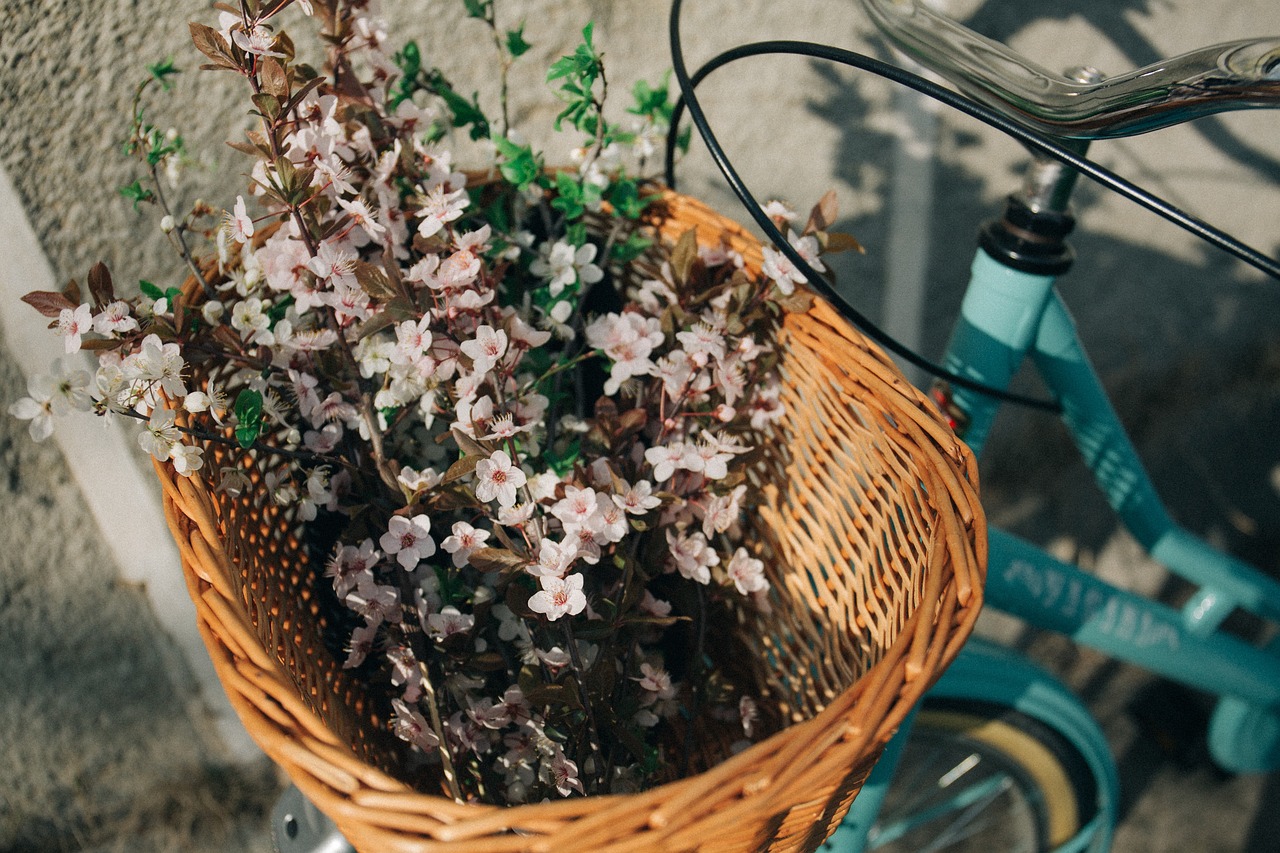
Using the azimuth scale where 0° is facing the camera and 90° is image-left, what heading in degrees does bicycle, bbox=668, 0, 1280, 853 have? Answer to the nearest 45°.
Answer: approximately 45°
